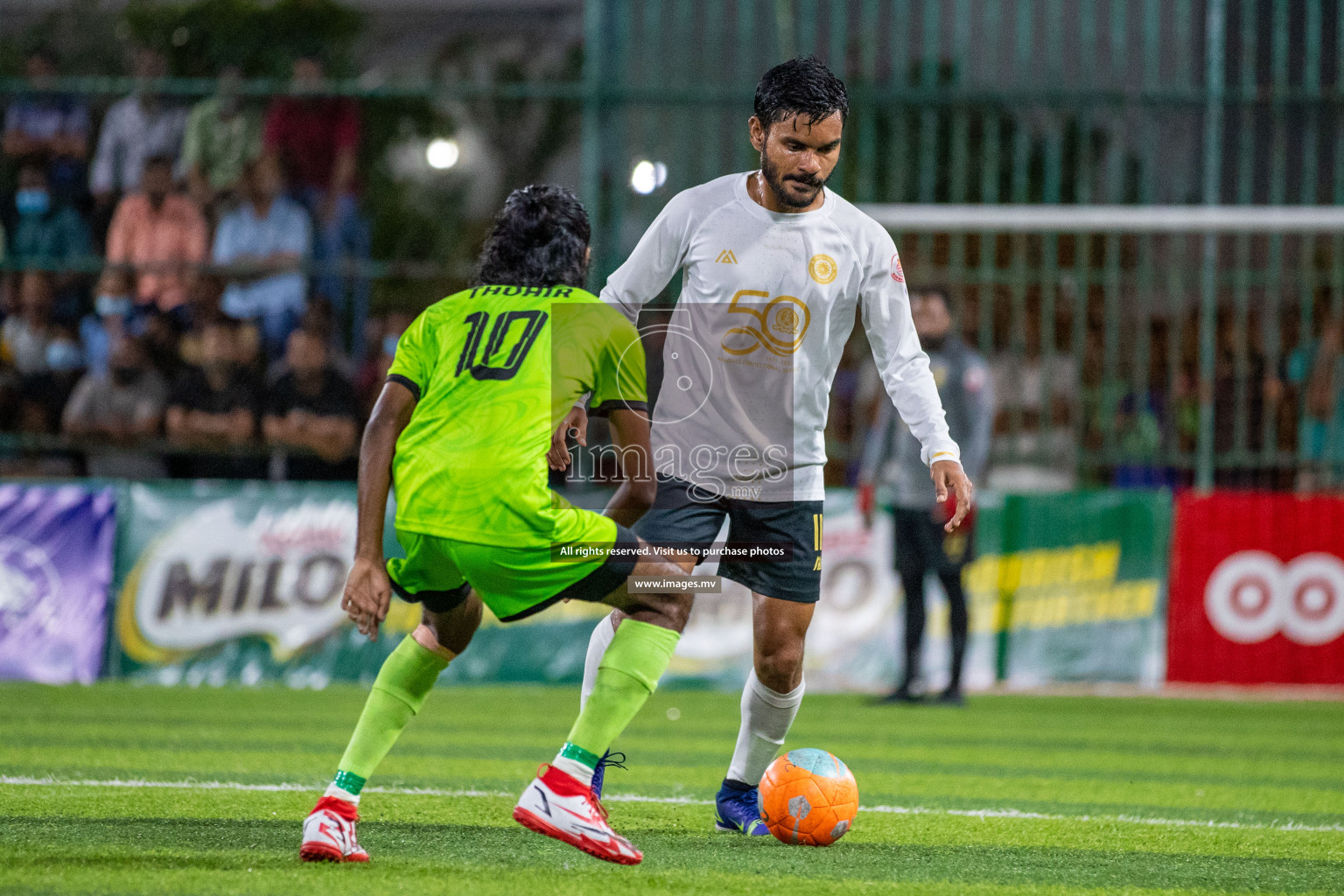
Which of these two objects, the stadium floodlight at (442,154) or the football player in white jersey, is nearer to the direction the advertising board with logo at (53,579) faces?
the football player in white jersey

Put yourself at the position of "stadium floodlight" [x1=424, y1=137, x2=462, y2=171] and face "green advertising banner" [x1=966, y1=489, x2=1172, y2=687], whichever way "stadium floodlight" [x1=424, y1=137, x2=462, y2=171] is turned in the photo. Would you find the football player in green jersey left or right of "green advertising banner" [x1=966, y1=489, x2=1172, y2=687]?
right

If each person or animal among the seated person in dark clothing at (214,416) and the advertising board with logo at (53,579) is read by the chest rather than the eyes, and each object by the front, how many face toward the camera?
2

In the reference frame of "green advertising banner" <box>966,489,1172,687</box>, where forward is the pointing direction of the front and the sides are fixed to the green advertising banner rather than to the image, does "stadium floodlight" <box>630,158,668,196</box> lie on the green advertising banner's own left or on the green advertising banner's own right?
on the green advertising banner's own right

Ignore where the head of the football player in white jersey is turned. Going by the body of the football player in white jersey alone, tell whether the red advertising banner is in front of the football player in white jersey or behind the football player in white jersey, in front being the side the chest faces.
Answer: behind
